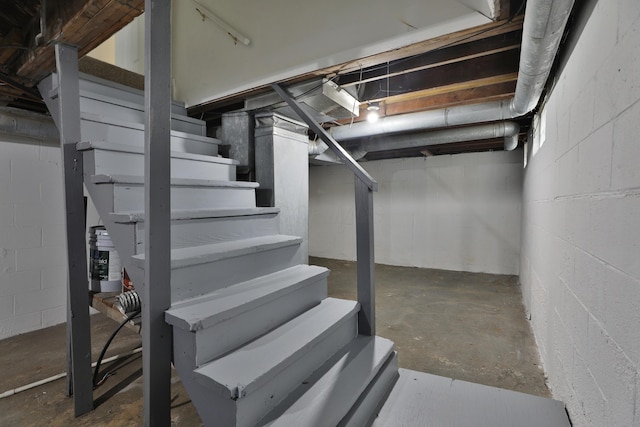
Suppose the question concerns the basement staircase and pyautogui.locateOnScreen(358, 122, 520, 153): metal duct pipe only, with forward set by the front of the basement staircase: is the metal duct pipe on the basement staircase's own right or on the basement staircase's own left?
on the basement staircase's own left

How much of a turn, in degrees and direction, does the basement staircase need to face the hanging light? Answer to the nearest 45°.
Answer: approximately 90° to its left

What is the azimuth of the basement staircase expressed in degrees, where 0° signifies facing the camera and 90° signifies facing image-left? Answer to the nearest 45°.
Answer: approximately 315°
